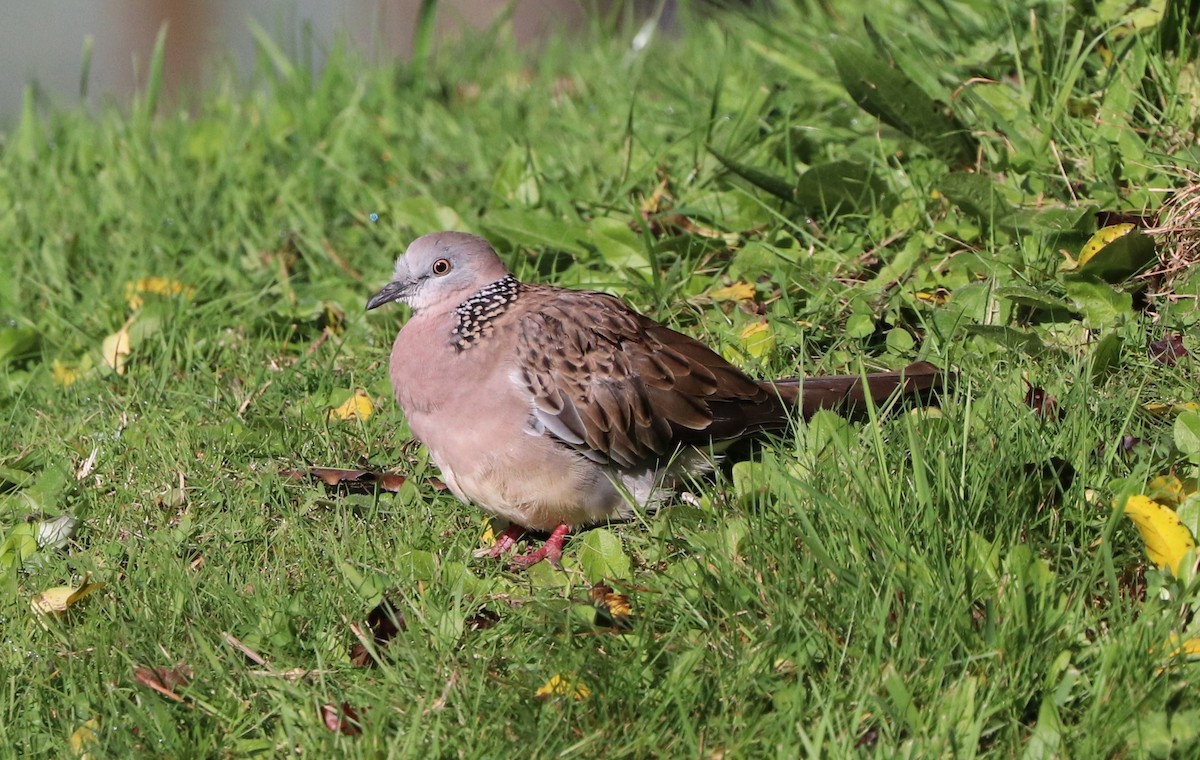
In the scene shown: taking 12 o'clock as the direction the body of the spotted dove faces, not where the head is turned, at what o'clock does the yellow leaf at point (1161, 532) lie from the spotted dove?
The yellow leaf is roughly at 7 o'clock from the spotted dove.

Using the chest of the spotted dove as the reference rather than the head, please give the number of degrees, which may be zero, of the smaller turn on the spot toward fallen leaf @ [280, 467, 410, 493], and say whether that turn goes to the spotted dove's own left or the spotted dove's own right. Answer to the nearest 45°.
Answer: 0° — it already faces it

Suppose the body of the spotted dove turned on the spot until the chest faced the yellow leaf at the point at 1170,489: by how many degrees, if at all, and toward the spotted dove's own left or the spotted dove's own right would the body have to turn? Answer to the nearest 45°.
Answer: approximately 135° to the spotted dove's own left

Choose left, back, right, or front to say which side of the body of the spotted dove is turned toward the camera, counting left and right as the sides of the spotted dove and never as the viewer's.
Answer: left

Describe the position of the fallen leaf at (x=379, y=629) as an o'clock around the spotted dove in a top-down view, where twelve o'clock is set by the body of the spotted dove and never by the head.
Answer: The fallen leaf is roughly at 10 o'clock from the spotted dove.

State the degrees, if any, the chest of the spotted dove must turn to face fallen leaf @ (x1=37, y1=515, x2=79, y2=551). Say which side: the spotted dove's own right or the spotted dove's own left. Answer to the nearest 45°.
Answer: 0° — it already faces it

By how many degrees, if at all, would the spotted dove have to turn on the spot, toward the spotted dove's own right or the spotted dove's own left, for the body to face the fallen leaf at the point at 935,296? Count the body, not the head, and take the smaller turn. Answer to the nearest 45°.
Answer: approximately 135° to the spotted dove's own right

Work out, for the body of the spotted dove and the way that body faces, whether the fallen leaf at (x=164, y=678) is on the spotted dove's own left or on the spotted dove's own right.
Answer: on the spotted dove's own left
